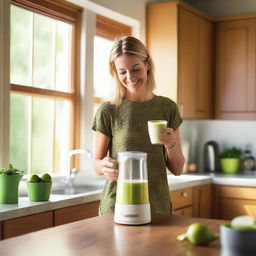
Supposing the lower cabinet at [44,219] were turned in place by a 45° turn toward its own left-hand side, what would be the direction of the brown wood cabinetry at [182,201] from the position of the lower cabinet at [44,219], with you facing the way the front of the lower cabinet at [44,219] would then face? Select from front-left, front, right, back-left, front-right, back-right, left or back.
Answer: front-left

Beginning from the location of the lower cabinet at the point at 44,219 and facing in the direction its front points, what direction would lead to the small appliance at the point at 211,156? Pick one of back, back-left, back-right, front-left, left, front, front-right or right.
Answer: left

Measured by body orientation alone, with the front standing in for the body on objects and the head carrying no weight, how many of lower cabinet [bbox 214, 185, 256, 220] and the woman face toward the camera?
2

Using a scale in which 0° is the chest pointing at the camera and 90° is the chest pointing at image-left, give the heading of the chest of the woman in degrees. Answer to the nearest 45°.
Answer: approximately 0°

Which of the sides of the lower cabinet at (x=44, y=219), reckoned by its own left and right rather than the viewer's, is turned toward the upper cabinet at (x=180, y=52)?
left

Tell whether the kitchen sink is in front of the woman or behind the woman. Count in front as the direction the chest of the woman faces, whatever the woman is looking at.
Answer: behind

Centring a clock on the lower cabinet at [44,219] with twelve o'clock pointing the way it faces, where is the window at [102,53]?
The window is roughly at 8 o'clock from the lower cabinet.

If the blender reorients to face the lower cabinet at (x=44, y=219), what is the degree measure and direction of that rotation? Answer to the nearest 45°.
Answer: approximately 135° to its right

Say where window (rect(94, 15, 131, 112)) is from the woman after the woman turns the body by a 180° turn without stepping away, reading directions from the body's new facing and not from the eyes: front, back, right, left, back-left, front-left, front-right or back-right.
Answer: front
